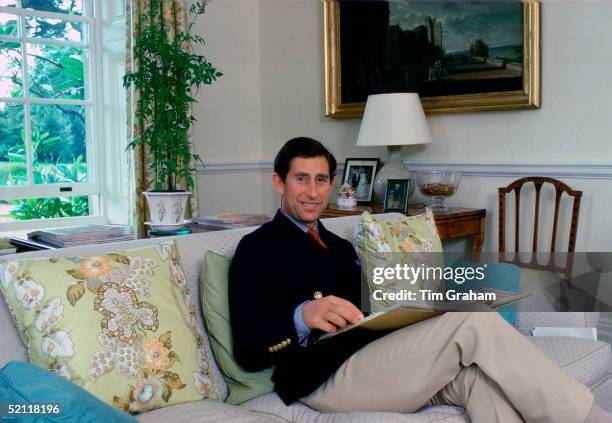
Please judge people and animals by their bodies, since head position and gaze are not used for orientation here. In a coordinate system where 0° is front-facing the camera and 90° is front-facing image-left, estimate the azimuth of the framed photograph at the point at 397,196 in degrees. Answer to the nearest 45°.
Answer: approximately 0°

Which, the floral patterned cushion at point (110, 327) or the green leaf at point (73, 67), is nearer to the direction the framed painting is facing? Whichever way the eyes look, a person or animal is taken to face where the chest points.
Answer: the floral patterned cushion

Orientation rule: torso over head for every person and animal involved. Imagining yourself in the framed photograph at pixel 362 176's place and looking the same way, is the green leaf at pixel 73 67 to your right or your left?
on your right

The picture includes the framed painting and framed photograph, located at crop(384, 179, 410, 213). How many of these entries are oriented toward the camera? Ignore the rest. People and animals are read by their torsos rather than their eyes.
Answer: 2

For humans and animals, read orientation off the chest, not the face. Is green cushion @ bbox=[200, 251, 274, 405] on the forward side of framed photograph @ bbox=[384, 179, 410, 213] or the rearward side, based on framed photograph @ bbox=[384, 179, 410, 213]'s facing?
on the forward side

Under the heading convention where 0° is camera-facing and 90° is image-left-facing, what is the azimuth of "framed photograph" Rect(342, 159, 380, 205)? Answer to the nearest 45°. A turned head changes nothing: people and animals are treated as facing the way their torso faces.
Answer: approximately 0°

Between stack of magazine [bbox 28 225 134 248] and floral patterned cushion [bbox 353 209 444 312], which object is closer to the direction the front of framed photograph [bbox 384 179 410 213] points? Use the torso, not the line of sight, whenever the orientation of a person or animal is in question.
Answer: the floral patterned cushion

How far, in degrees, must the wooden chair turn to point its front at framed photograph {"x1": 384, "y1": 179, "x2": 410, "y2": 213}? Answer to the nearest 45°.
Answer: approximately 45° to its right

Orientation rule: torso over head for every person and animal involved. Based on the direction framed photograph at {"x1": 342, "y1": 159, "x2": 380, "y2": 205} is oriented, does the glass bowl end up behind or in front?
in front
